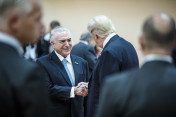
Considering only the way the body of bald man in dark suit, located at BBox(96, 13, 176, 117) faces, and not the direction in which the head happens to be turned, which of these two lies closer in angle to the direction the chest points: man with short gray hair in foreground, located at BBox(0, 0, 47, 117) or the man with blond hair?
the man with blond hair

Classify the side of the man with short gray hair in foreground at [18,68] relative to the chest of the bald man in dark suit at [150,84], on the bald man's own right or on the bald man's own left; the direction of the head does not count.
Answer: on the bald man's own left

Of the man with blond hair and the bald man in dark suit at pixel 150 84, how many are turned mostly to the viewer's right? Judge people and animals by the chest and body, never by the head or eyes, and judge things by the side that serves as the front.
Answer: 0

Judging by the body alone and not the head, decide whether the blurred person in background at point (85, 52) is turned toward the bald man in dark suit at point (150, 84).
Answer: no

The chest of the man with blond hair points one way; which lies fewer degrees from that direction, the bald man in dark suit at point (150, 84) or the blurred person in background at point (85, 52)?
the blurred person in background

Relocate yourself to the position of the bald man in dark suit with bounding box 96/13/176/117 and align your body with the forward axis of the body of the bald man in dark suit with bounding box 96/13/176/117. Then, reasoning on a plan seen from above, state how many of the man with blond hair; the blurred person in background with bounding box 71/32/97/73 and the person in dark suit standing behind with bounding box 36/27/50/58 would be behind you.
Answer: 0

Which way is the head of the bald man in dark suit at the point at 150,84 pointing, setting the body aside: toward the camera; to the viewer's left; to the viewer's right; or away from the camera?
away from the camera

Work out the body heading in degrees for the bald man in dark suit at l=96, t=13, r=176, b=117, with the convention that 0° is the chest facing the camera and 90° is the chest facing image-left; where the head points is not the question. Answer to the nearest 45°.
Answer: approximately 180°

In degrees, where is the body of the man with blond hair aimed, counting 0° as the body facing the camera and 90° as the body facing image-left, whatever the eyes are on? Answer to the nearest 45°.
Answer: approximately 135°
